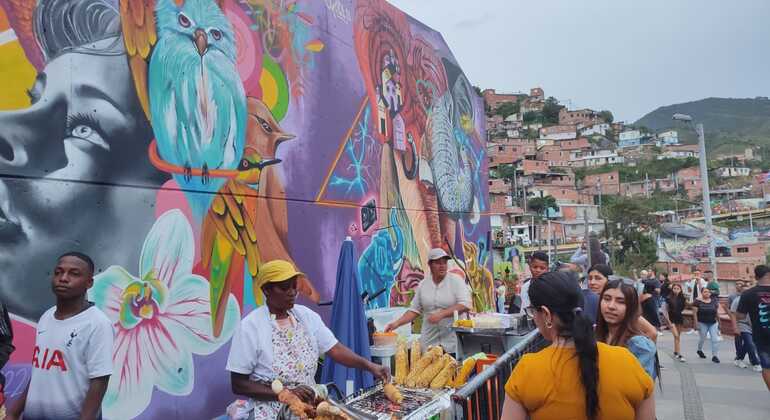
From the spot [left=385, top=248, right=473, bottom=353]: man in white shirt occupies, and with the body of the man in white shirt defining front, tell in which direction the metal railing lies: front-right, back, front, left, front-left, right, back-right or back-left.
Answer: front

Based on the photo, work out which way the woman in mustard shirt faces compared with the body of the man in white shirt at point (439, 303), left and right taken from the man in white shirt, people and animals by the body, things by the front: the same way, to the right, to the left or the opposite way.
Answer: the opposite way

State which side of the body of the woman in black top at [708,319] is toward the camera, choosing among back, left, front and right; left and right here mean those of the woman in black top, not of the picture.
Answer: front

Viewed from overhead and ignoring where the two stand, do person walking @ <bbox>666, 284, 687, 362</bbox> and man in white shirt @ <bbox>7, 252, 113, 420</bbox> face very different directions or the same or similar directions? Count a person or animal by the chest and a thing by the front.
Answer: same or similar directions

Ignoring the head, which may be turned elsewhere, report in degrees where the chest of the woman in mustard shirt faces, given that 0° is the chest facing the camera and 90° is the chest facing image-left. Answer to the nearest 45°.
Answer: approximately 180°

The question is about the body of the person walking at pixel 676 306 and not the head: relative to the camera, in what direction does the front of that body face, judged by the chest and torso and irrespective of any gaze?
toward the camera

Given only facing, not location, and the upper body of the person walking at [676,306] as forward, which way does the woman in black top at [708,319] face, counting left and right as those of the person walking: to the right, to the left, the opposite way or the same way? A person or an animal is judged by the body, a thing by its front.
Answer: the same way

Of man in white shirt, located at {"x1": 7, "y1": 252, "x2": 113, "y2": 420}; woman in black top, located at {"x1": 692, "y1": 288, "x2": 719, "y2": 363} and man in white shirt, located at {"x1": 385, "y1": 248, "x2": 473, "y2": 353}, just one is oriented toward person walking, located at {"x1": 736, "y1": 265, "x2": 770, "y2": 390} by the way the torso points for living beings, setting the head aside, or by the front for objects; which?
the woman in black top

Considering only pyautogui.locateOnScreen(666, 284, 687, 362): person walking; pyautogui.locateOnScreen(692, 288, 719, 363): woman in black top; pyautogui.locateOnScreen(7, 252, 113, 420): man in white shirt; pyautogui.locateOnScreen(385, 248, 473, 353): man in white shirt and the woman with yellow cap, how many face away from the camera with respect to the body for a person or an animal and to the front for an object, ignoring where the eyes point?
0

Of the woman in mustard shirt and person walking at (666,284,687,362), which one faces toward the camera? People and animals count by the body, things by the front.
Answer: the person walking

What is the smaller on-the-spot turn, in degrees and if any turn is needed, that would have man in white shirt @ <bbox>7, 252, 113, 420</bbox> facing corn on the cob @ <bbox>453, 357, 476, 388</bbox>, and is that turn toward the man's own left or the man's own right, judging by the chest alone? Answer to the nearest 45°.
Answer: approximately 135° to the man's own left

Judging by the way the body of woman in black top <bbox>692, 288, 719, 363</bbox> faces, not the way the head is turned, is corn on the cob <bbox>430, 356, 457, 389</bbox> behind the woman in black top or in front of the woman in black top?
in front

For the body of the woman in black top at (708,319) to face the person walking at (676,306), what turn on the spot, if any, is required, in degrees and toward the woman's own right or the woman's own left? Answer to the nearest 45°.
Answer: approximately 135° to the woman's own right

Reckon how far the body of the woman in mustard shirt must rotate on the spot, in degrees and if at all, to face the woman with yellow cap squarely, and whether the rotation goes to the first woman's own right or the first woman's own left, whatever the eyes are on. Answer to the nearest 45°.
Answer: approximately 90° to the first woman's own left

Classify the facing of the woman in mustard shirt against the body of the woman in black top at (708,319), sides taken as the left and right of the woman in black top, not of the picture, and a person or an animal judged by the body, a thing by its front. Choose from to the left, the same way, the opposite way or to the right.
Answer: the opposite way

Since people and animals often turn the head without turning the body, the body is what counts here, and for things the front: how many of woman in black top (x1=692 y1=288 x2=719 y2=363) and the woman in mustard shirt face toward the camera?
1

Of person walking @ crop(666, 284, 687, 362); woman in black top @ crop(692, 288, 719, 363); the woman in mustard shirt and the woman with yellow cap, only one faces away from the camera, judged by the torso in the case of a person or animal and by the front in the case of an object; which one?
the woman in mustard shirt

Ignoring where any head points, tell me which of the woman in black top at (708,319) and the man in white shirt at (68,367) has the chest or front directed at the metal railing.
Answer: the woman in black top

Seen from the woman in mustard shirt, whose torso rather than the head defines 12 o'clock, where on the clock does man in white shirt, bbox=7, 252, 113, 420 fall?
The man in white shirt is roughly at 9 o'clock from the woman in mustard shirt.

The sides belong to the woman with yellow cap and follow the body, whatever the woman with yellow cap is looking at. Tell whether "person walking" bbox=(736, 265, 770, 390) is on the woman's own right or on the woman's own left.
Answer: on the woman's own left
